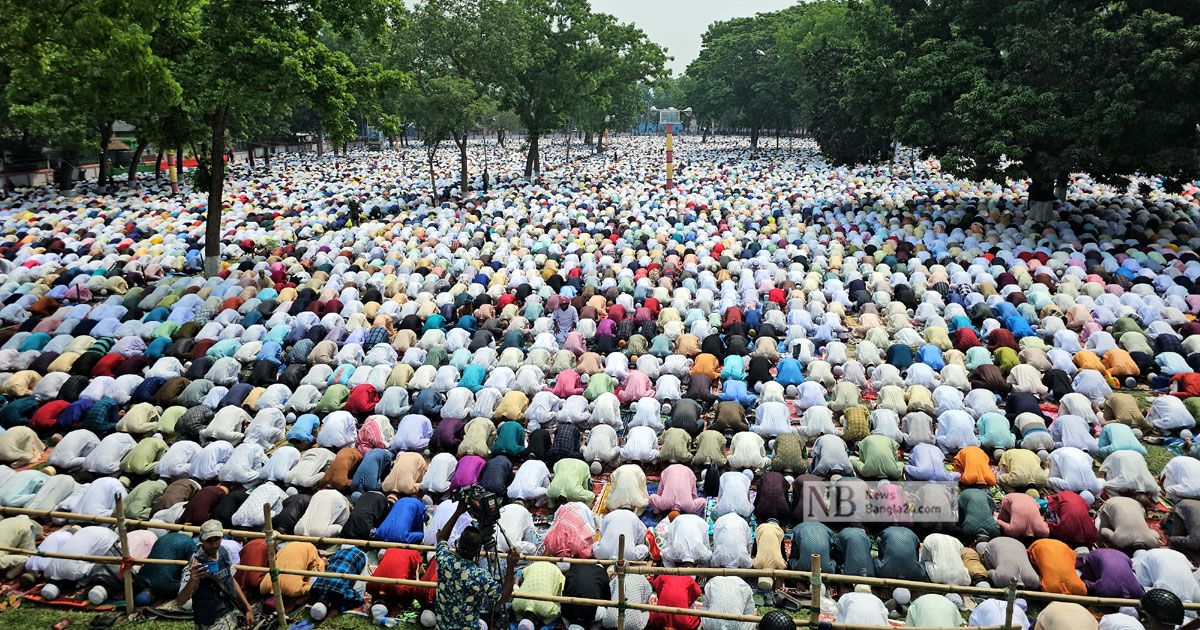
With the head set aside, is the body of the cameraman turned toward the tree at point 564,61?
yes

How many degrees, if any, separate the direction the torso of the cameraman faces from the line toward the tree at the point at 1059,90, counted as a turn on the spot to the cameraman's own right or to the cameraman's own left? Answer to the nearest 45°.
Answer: approximately 45° to the cameraman's own right

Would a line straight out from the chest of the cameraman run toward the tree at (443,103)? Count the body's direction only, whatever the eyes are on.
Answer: yes

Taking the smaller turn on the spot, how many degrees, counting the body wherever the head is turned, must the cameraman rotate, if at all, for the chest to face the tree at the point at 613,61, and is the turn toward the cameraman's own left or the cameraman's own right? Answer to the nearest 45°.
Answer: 0° — they already face it

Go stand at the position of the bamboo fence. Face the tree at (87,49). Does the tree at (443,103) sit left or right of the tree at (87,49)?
right

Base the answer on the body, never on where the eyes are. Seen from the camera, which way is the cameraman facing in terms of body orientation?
away from the camera

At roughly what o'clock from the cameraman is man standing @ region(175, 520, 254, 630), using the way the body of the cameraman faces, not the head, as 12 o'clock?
The man standing is roughly at 10 o'clock from the cameraman.
